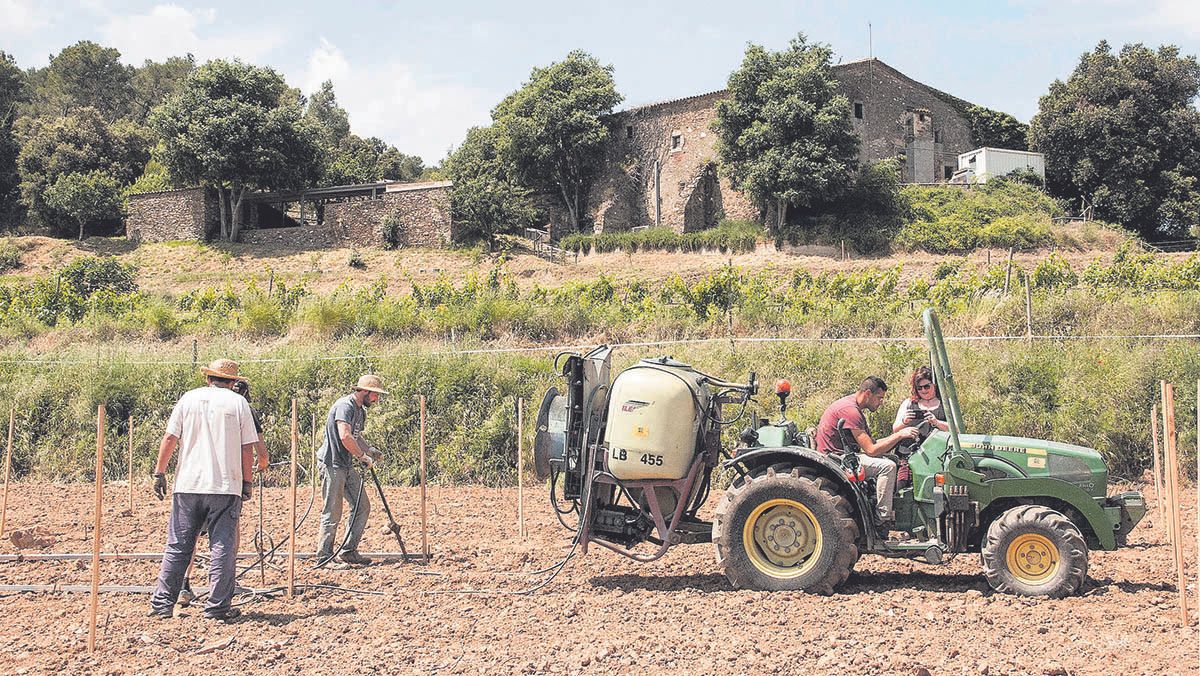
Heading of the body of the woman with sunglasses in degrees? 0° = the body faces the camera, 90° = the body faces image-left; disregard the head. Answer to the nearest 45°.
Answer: approximately 0°

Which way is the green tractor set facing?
to the viewer's right

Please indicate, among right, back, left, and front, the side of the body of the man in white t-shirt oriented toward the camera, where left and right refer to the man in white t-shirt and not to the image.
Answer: back

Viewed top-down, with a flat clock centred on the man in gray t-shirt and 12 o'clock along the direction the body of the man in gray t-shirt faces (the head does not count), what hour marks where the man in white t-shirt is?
The man in white t-shirt is roughly at 4 o'clock from the man in gray t-shirt.

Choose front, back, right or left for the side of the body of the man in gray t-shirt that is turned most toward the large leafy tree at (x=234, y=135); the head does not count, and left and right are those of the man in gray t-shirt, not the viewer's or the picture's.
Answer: left

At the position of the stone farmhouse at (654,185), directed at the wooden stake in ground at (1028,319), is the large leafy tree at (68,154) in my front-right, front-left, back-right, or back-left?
back-right

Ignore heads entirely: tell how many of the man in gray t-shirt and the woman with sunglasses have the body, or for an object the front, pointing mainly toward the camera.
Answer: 1

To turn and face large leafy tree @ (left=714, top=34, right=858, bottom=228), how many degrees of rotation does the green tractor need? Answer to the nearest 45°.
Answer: approximately 90° to its left
